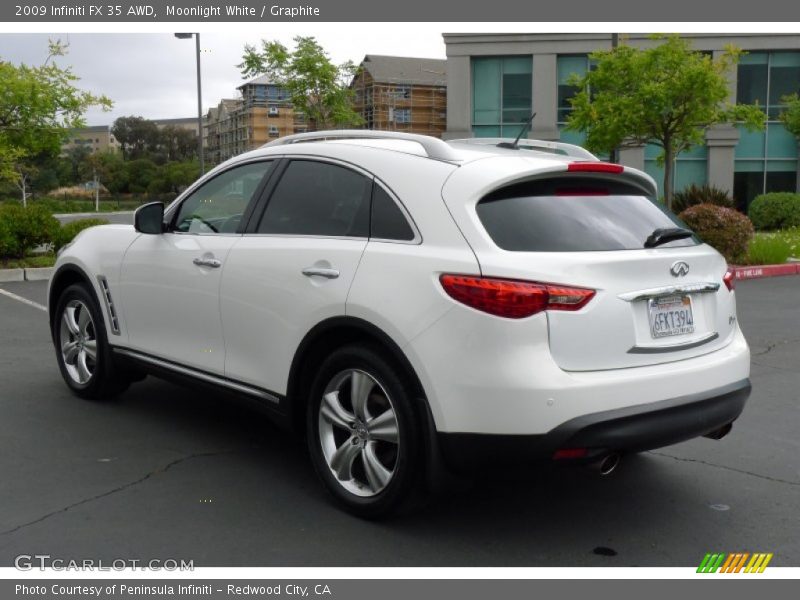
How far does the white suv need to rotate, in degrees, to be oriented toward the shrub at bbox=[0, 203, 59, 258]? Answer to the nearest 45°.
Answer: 0° — it already faces it

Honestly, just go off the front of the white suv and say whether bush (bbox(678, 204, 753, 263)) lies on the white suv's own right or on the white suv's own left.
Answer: on the white suv's own right

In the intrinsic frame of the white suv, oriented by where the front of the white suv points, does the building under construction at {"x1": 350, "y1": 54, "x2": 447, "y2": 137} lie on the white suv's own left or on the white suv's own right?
on the white suv's own right

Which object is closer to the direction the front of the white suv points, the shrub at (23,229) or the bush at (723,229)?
the shrub

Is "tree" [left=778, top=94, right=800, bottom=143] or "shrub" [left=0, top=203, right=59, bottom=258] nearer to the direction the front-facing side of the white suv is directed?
the shrub

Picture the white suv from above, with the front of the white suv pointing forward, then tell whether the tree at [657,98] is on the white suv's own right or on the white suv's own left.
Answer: on the white suv's own right

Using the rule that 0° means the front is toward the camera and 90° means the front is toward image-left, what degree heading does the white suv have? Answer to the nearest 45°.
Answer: approximately 135°

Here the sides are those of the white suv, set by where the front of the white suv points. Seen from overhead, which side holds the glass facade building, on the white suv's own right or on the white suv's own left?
on the white suv's own right

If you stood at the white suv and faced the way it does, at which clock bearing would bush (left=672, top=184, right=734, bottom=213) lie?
The bush is roughly at 2 o'clock from the white suv.

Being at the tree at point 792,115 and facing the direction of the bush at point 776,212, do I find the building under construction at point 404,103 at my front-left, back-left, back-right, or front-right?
back-right
